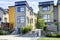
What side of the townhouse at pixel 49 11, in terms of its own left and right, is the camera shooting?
front

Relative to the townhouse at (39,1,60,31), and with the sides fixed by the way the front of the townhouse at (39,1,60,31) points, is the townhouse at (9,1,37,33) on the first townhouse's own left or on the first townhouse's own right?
on the first townhouse's own right
